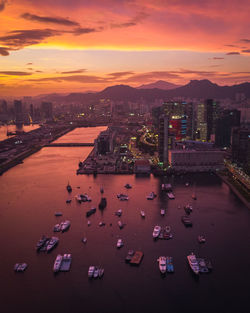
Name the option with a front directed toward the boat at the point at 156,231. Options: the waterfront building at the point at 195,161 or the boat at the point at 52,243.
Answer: the waterfront building

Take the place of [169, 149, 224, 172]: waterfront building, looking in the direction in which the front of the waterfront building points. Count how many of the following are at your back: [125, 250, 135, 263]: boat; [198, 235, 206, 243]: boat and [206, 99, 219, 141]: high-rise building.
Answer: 1

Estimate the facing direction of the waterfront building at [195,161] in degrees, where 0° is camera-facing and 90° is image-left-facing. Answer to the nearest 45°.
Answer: approximately 0°

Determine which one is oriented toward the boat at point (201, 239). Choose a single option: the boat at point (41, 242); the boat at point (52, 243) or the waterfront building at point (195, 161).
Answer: the waterfront building
